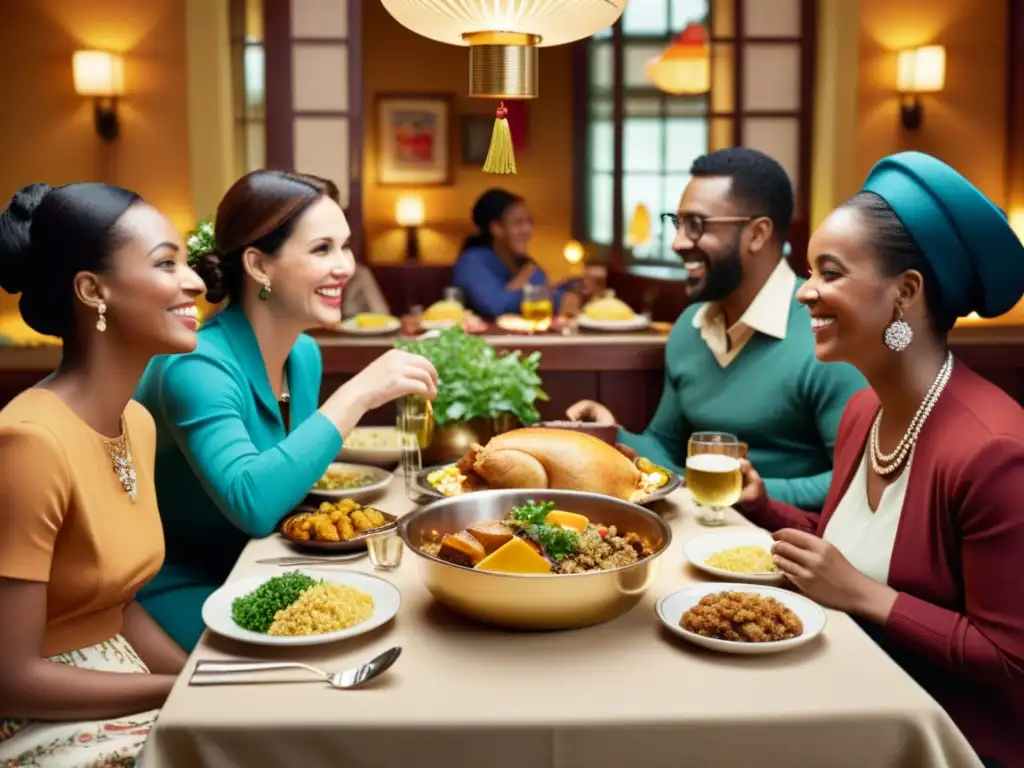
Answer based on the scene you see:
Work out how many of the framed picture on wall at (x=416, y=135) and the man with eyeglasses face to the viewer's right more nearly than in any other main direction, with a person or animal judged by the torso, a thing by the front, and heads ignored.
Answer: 0

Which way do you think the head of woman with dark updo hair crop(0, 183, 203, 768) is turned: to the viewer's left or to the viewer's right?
to the viewer's right

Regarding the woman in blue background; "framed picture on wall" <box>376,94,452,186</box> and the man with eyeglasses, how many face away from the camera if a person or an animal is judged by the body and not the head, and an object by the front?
0

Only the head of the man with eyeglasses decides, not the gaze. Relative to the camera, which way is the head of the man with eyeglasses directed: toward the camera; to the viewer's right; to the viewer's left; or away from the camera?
to the viewer's left

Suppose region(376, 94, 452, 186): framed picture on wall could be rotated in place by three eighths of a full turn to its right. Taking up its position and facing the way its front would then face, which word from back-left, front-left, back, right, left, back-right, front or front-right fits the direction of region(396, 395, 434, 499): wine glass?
back-left

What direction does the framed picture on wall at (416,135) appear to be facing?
toward the camera

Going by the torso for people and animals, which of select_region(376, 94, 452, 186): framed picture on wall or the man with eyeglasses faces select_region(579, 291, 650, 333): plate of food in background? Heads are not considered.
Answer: the framed picture on wall

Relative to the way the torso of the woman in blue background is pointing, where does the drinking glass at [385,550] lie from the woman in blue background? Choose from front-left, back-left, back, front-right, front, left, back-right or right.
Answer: front-right

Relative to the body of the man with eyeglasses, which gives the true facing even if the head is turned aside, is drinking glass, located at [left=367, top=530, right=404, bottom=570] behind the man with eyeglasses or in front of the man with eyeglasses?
in front

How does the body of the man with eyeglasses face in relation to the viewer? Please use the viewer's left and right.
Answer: facing the viewer and to the left of the viewer

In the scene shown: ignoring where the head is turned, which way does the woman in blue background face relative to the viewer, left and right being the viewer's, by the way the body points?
facing the viewer and to the right of the viewer

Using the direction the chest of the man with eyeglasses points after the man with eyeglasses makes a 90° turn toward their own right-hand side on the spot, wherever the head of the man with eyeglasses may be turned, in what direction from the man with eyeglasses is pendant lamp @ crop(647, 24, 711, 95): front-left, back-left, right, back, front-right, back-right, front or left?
front-right

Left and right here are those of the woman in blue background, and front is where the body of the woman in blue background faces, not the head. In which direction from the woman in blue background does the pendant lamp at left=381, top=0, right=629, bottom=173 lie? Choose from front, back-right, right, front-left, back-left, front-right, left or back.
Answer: front-right

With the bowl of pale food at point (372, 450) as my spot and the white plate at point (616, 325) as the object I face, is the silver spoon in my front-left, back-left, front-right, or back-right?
back-right

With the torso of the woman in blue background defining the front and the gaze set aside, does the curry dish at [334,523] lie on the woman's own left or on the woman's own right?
on the woman's own right

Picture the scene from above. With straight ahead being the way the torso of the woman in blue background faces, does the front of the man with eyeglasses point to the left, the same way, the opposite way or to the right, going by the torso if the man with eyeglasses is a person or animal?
to the right

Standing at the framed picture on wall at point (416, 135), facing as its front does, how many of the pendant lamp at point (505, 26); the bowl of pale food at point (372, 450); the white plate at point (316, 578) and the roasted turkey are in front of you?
4

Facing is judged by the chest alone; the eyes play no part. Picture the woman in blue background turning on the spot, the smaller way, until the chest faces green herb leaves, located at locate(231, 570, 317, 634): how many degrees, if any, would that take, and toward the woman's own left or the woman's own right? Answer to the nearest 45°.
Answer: approximately 45° to the woman's own right

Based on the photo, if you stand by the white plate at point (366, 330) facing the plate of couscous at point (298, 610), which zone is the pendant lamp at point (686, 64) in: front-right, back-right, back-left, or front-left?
back-left
